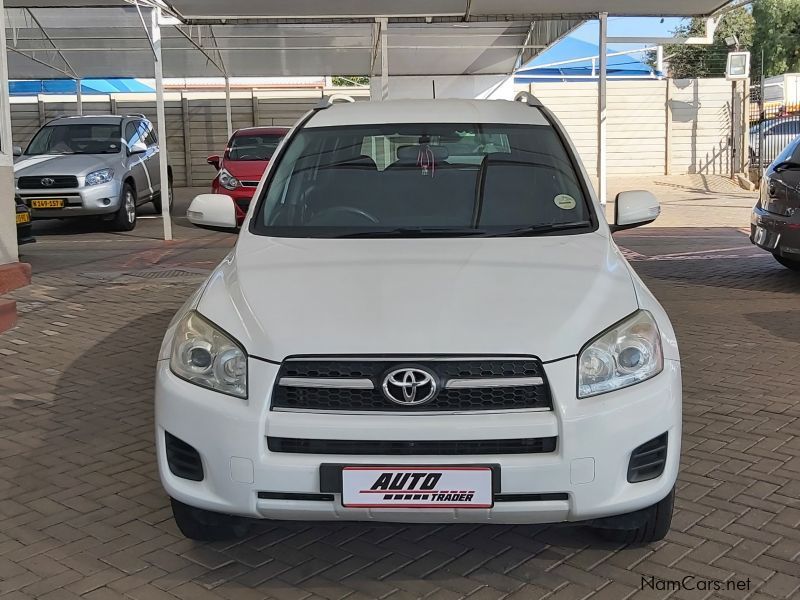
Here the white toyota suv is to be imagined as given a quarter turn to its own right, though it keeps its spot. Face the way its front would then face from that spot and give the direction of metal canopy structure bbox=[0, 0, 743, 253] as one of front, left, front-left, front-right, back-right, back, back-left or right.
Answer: right

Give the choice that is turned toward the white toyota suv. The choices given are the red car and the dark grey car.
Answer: the red car

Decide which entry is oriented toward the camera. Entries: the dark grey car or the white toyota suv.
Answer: the white toyota suv

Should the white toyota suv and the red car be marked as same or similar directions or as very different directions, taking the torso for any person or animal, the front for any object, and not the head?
same or similar directions

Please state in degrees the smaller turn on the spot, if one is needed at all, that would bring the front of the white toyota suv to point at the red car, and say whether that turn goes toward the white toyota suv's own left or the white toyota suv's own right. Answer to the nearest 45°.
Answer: approximately 180°

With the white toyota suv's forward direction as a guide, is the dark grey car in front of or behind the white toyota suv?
behind

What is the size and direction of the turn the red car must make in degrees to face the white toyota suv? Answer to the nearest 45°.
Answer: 0° — it already faces it

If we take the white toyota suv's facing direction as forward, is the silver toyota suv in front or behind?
behind

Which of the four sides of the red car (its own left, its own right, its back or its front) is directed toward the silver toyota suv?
right

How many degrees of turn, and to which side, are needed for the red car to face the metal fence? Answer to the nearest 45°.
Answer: approximately 135° to its left

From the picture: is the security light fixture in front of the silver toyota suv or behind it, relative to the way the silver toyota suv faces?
behind

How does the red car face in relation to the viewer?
toward the camera

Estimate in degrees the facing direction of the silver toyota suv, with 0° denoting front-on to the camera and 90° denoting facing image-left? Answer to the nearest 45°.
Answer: approximately 45°

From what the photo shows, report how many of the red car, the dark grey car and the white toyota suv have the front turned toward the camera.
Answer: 2

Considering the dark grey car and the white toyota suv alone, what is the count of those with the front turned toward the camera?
1

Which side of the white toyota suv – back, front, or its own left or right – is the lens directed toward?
front
